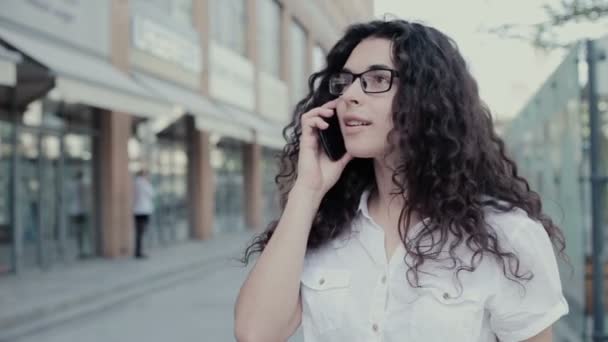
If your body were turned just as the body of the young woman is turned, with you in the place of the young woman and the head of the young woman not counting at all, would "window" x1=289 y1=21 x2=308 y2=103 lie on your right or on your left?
on your right

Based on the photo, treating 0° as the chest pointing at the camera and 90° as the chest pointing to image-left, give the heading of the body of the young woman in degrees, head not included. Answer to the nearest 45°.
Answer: approximately 45°

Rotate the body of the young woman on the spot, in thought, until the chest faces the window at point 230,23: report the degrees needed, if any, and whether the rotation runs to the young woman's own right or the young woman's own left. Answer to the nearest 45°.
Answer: approximately 135° to the young woman's own right

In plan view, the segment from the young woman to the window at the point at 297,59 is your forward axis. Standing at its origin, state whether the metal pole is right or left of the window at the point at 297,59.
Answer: right

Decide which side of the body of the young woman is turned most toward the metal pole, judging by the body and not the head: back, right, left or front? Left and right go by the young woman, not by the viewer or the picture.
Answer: back
